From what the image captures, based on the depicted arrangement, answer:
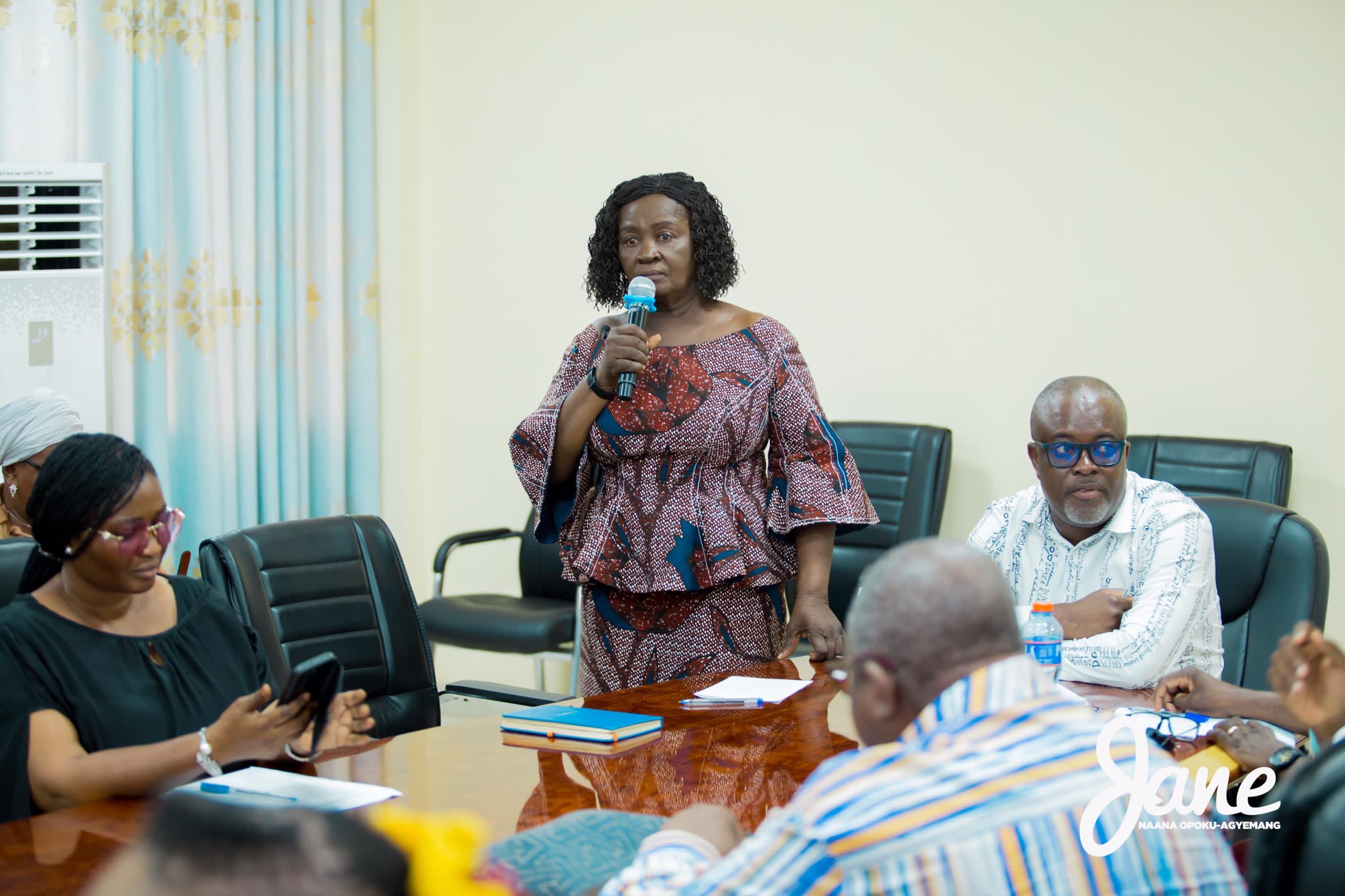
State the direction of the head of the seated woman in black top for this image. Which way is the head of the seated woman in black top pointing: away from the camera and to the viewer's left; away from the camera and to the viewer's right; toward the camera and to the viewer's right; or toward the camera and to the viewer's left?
toward the camera and to the viewer's right

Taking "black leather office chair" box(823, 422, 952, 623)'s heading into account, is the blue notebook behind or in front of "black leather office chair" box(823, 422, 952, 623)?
in front

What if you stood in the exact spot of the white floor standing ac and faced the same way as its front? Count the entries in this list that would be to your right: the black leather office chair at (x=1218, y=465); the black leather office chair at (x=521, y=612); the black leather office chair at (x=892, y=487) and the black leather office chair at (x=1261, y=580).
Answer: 0

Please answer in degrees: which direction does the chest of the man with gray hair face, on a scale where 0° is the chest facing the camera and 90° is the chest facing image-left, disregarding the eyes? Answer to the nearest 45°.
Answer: approximately 135°

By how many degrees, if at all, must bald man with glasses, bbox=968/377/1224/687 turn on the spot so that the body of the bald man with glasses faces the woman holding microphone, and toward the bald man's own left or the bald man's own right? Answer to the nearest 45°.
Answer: approximately 45° to the bald man's own right

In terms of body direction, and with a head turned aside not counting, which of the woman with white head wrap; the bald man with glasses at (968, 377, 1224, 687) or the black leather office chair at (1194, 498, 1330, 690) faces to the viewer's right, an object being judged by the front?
the woman with white head wrap

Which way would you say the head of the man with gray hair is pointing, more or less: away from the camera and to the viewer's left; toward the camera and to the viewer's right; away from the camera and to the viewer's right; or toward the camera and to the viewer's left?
away from the camera and to the viewer's left

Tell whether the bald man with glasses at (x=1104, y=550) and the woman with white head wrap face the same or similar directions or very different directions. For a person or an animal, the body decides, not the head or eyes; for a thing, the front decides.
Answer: very different directions

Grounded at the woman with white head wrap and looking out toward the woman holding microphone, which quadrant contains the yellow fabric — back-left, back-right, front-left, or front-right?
front-right

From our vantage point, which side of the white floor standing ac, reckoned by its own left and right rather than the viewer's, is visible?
front

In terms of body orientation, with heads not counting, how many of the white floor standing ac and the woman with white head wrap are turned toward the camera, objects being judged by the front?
1

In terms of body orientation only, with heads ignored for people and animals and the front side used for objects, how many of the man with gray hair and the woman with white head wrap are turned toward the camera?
0

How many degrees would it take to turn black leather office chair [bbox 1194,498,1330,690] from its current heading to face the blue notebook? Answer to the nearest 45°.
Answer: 0° — it already faces it

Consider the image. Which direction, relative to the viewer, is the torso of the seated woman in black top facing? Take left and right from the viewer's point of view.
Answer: facing the viewer and to the right of the viewer

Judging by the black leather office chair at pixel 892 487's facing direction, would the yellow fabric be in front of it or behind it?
in front

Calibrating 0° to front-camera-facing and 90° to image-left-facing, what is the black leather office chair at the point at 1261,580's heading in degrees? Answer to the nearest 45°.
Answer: approximately 45°

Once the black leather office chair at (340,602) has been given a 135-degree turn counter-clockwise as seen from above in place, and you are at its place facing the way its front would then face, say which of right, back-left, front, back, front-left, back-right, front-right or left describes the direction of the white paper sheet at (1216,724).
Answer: back-right

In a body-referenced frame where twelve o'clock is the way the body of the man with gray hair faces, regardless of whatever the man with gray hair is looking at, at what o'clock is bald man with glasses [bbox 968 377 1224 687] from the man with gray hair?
The bald man with glasses is roughly at 2 o'clock from the man with gray hair.

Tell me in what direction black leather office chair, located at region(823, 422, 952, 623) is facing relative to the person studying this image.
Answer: facing the viewer and to the left of the viewer
